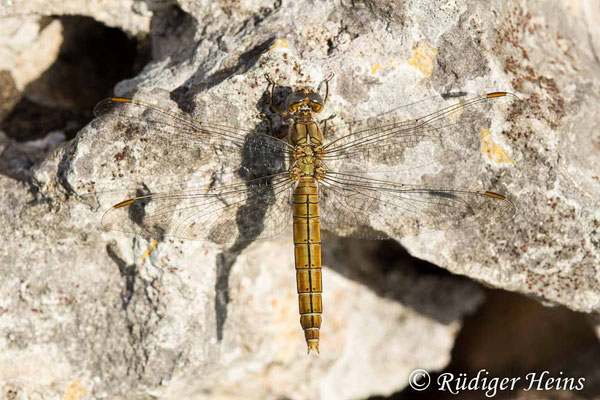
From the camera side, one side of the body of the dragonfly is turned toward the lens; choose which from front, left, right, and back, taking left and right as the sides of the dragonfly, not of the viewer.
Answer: back
